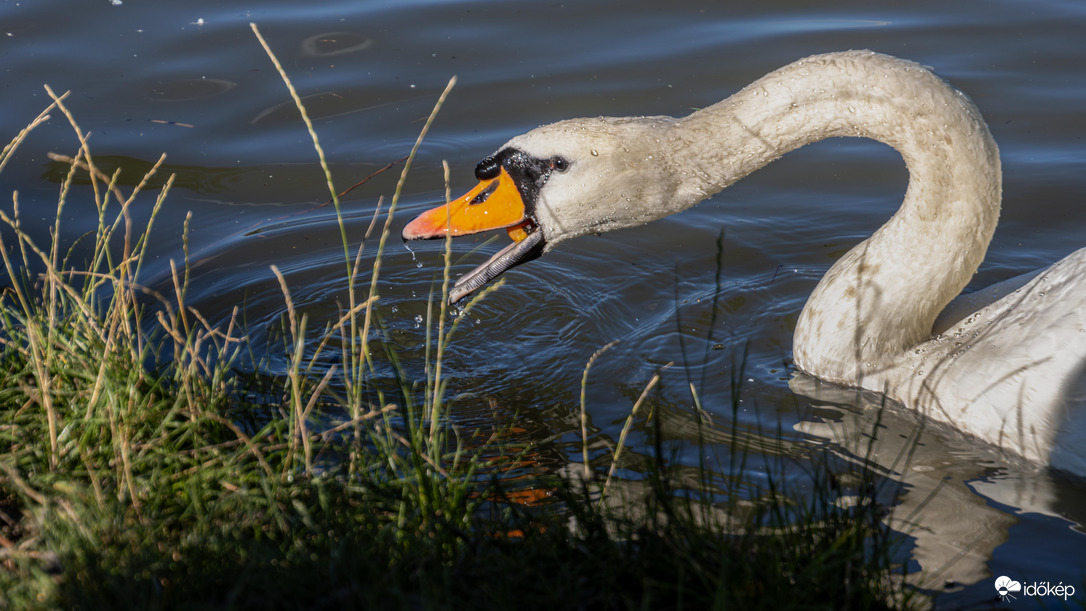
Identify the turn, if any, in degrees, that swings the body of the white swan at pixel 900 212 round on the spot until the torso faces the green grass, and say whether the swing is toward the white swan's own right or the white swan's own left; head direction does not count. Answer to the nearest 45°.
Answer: approximately 45° to the white swan's own left

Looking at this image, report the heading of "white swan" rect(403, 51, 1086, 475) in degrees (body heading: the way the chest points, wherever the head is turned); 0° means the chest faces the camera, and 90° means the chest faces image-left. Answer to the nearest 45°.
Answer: approximately 90°
